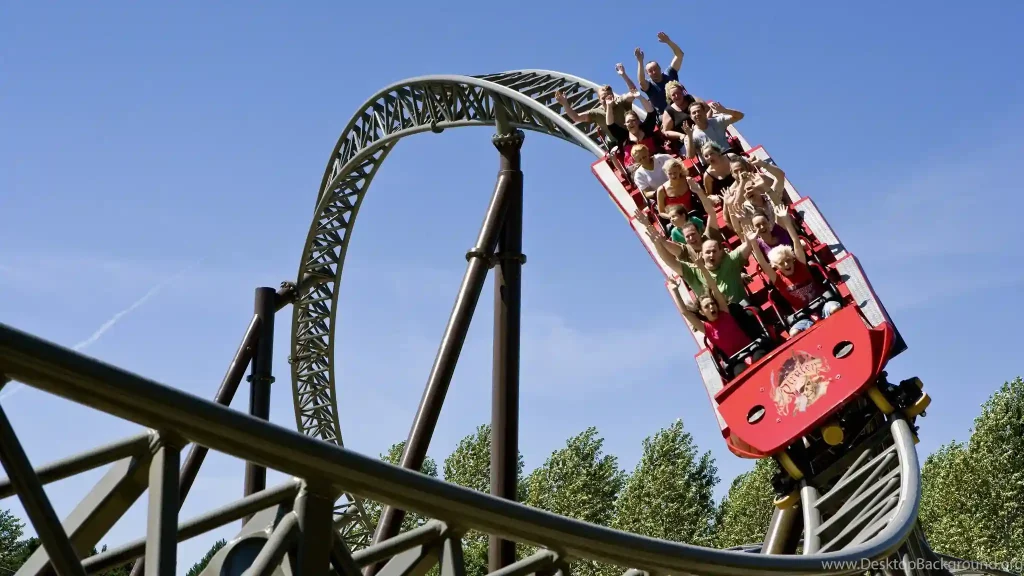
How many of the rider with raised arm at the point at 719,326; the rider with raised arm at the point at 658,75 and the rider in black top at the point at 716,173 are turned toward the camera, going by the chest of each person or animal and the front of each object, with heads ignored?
3

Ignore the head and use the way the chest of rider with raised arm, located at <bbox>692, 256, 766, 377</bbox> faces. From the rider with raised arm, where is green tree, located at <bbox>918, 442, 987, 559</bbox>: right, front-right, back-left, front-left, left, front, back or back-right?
back

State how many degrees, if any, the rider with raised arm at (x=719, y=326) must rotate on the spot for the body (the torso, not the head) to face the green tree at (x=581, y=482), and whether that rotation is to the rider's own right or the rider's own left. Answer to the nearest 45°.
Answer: approximately 180°

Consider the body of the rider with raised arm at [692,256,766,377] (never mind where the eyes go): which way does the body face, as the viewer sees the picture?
toward the camera

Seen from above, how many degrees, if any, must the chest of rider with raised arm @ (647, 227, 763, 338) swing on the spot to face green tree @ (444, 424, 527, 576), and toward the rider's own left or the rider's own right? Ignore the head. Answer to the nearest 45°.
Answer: approximately 180°

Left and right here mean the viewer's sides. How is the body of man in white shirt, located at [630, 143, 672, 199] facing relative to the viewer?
facing the viewer

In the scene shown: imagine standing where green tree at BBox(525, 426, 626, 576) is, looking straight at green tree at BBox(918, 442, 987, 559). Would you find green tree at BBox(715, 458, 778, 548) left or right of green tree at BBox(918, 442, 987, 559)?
left

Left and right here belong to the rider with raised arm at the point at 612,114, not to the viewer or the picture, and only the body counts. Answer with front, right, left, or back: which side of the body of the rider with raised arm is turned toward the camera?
front

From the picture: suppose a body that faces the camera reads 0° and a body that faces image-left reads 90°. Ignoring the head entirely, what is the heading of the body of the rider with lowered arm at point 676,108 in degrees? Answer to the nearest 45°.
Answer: approximately 0°

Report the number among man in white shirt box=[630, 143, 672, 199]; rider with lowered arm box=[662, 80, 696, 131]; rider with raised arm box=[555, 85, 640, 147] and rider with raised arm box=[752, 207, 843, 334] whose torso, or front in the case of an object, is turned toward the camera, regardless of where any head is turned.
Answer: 4

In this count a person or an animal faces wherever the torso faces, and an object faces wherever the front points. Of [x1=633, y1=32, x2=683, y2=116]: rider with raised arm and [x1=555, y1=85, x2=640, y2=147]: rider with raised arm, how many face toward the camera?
2
